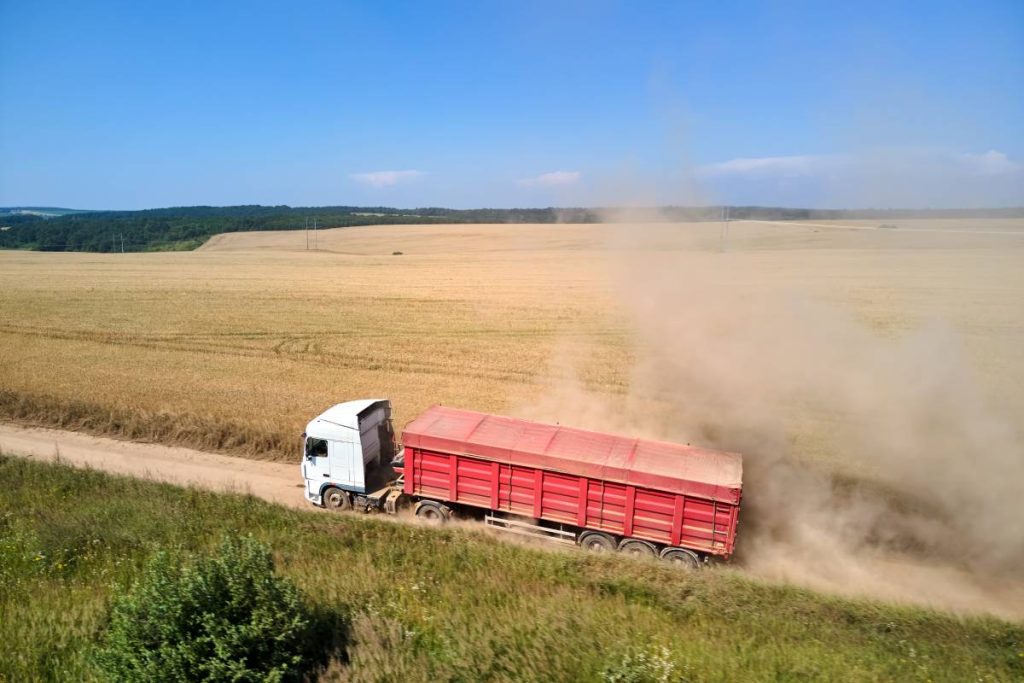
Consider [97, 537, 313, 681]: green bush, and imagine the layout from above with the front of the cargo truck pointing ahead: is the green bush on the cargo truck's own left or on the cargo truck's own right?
on the cargo truck's own left

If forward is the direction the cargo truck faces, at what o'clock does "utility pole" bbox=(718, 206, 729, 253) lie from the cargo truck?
The utility pole is roughly at 4 o'clock from the cargo truck.

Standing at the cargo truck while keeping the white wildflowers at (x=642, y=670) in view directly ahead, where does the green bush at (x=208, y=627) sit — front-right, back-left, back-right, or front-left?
front-right

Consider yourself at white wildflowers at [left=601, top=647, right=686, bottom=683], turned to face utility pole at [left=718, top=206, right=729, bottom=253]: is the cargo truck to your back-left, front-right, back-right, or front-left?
front-left

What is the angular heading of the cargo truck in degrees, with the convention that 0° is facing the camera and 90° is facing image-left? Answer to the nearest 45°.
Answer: approximately 90°

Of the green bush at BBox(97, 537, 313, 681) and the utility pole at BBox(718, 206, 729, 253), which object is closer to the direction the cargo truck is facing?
the green bush

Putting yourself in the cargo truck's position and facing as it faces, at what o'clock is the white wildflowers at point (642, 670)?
The white wildflowers is roughly at 9 o'clock from the cargo truck.
